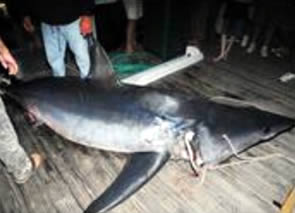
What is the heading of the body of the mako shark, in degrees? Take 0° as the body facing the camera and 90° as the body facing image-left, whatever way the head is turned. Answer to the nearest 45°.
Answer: approximately 270°

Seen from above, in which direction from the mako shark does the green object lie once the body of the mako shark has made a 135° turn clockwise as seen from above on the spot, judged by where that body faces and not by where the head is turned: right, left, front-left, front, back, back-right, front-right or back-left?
back-right
